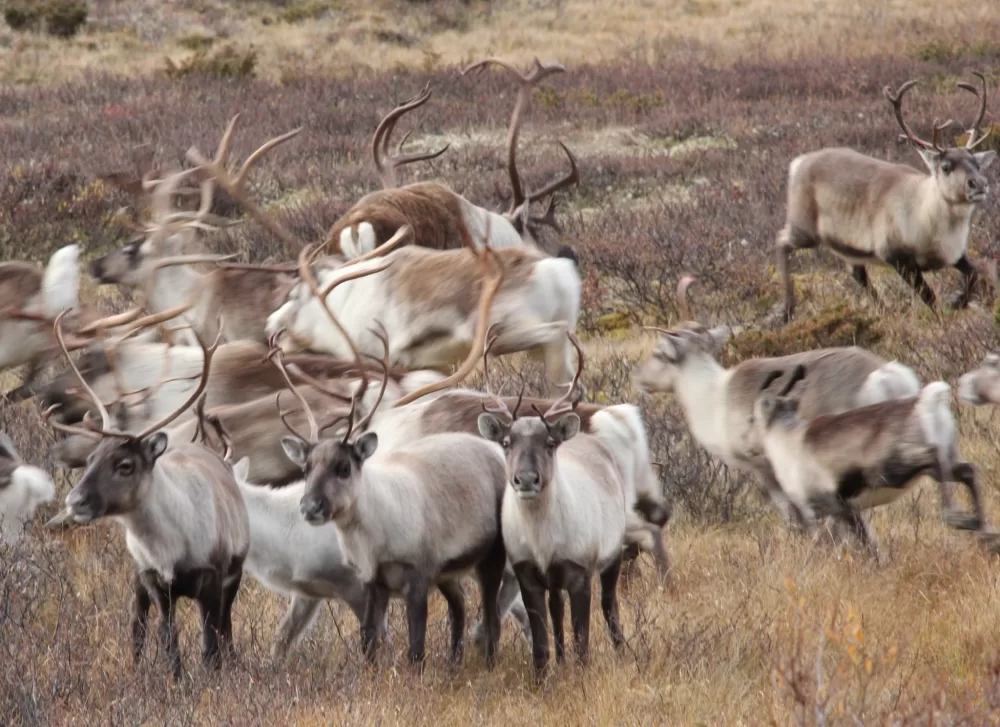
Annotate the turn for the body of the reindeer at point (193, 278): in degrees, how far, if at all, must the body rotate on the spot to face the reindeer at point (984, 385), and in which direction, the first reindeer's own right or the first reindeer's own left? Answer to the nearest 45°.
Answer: approximately 135° to the first reindeer's own left

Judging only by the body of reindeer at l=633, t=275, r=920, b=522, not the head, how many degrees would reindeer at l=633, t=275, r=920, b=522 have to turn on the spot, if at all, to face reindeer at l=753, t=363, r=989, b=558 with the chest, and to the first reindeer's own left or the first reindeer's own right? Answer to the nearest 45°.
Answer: approximately 135° to the first reindeer's own left

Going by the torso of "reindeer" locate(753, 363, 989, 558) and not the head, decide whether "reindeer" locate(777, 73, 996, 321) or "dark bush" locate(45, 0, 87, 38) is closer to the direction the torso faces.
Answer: the dark bush

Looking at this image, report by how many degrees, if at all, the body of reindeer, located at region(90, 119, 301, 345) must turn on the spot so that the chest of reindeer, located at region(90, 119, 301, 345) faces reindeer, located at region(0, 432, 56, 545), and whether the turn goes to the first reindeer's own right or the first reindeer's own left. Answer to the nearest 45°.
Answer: approximately 90° to the first reindeer's own left

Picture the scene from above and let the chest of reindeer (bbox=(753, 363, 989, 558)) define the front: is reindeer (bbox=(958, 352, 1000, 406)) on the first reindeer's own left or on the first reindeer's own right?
on the first reindeer's own right

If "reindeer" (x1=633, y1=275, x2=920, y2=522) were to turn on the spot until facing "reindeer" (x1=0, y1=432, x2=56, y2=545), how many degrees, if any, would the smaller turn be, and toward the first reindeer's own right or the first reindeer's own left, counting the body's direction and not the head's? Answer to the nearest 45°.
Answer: approximately 45° to the first reindeer's own left

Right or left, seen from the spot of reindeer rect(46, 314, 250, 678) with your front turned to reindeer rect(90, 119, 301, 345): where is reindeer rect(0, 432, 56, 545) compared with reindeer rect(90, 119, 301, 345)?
left

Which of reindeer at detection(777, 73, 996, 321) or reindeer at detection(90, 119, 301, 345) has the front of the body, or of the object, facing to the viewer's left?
reindeer at detection(90, 119, 301, 345)

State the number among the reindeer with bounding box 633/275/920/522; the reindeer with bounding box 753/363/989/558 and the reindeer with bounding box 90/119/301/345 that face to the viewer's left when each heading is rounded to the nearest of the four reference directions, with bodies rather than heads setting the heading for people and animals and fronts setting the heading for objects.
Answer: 3

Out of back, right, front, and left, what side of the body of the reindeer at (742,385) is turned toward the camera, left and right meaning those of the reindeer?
left

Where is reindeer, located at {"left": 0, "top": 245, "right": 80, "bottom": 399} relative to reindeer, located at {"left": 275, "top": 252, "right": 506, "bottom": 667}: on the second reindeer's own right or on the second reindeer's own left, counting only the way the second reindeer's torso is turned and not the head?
on the second reindeer's own right

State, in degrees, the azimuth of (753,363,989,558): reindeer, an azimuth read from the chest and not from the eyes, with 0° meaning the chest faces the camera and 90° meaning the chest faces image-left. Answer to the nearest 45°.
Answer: approximately 90°

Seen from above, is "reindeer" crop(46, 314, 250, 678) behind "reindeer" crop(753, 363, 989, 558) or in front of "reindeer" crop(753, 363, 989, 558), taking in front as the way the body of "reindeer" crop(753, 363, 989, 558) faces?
in front

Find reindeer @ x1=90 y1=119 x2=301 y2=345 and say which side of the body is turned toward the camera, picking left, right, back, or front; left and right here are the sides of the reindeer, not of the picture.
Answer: left
